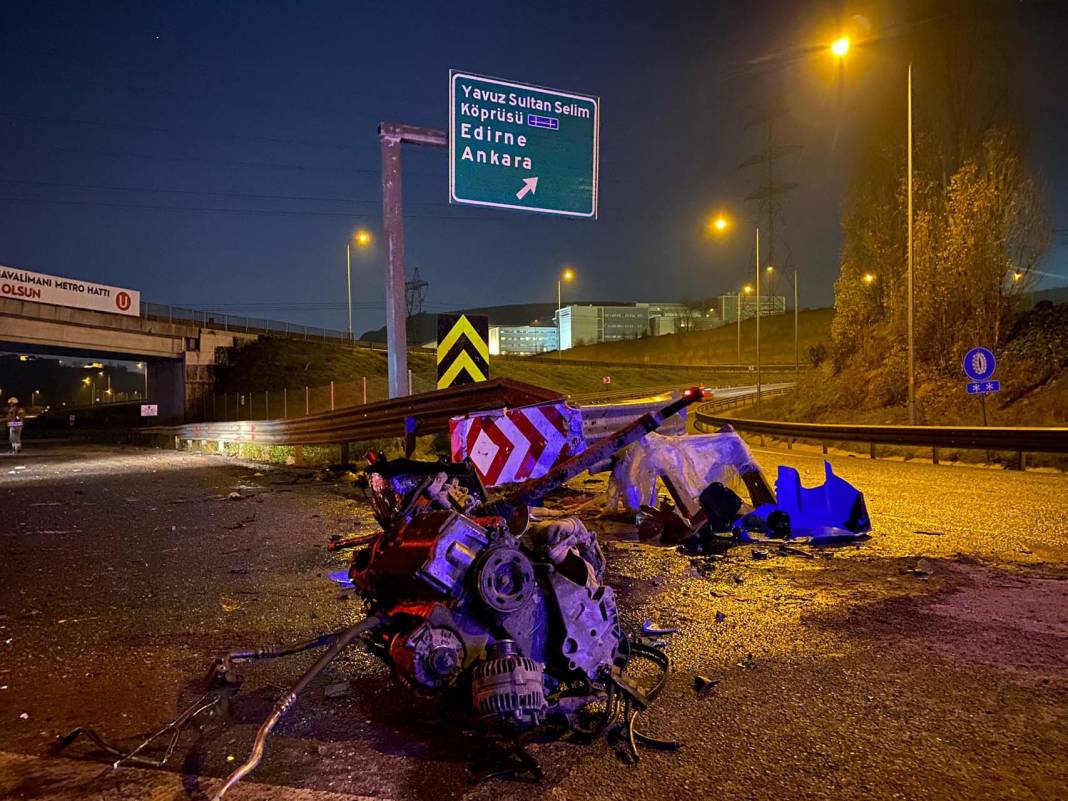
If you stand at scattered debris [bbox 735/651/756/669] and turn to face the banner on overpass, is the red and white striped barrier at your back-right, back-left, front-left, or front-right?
front-right

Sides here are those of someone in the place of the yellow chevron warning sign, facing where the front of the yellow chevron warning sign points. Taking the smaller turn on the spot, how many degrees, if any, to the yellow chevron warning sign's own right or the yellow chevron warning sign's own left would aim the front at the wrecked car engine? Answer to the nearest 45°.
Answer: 0° — it already faces it

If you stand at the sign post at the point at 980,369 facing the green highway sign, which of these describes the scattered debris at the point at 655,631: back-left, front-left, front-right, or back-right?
front-left

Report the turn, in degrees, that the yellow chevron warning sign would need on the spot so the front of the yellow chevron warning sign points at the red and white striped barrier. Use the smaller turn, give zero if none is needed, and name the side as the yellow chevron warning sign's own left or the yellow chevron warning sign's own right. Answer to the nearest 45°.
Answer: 0° — it already faces it

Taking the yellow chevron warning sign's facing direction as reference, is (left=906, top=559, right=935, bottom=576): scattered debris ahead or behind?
ahead

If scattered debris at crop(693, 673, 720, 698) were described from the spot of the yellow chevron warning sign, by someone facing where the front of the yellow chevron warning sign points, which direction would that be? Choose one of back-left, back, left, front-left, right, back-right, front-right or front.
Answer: front

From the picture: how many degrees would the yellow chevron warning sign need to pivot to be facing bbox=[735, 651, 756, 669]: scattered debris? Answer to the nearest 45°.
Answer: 0° — it already faces it

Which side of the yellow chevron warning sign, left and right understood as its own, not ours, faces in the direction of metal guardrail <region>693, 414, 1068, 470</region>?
left

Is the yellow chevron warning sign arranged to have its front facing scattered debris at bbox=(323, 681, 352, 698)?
yes

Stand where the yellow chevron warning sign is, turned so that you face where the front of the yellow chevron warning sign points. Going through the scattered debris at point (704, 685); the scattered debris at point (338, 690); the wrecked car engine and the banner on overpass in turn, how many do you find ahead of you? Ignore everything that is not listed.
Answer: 3

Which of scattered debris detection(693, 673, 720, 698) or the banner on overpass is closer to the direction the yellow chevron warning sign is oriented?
the scattered debris

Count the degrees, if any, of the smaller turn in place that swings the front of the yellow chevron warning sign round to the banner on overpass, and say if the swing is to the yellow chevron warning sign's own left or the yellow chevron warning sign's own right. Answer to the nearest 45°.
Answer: approximately 135° to the yellow chevron warning sign's own right

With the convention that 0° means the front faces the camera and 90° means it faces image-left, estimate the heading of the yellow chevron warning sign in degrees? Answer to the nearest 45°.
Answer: approximately 0°

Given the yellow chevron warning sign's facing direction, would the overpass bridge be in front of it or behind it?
behind

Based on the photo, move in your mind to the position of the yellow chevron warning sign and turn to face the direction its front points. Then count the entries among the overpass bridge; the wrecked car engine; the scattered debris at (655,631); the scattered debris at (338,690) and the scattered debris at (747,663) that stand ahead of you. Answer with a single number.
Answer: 4

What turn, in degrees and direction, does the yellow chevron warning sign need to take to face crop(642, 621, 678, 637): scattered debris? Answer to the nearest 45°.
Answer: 0° — it already faces it

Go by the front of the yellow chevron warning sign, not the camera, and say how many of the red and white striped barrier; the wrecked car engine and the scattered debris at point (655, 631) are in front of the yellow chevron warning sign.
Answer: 3

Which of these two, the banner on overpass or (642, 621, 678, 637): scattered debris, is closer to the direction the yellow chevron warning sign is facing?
the scattered debris

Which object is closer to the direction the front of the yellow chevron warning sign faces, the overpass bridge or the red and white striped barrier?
the red and white striped barrier
